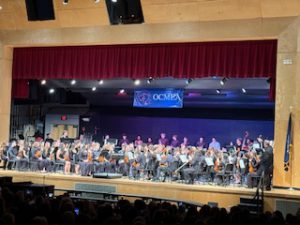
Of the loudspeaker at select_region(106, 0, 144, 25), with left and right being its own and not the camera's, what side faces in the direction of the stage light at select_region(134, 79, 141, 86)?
back

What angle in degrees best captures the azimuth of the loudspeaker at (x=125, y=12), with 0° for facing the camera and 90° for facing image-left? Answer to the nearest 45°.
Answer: approximately 0°

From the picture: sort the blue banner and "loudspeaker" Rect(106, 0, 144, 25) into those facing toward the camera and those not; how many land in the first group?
2

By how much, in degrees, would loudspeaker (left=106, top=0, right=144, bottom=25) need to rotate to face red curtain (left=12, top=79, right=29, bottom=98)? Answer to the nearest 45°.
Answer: approximately 135° to its right

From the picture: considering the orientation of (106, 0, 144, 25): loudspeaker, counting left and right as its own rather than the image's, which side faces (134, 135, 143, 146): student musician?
back

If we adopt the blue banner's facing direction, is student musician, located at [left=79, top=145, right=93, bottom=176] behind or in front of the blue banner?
in front
